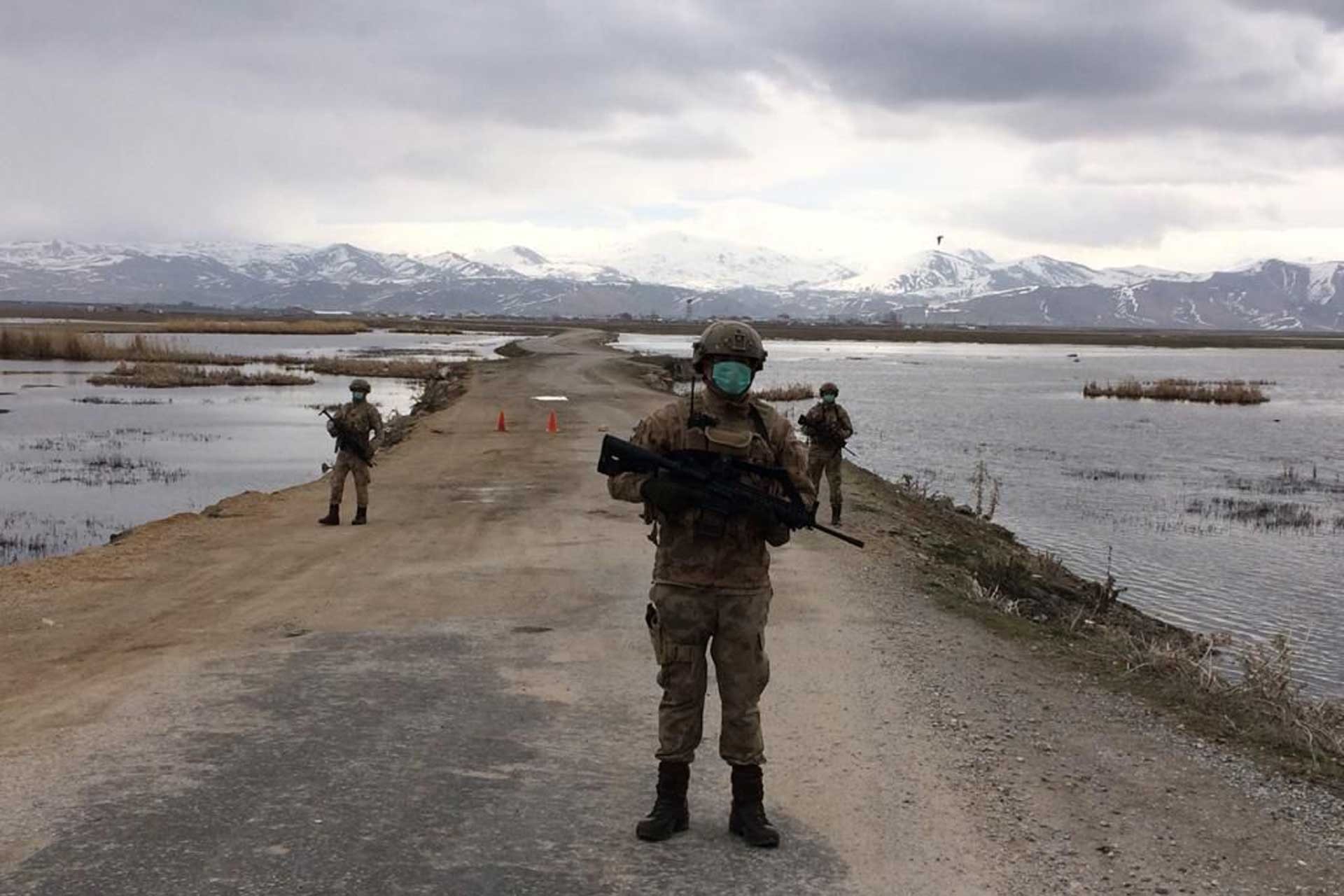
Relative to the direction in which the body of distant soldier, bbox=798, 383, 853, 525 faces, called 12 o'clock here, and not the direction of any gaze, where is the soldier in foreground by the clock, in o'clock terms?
The soldier in foreground is roughly at 12 o'clock from the distant soldier.

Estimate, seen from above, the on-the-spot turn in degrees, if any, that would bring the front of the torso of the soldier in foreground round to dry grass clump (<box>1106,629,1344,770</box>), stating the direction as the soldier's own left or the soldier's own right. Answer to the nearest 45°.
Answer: approximately 135° to the soldier's own left

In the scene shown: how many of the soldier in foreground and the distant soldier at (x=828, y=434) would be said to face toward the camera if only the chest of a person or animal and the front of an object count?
2

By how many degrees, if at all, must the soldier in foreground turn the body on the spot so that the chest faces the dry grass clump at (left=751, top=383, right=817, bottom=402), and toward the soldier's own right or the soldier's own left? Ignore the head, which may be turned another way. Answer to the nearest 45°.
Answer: approximately 180°

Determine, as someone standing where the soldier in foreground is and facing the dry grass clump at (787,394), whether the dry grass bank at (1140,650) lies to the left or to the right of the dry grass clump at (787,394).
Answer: right

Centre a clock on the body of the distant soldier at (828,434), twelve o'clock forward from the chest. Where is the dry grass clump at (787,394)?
The dry grass clump is roughly at 6 o'clock from the distant soldier.

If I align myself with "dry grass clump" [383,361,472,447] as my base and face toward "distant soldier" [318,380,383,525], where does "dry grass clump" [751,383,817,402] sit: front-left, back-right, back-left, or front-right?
back-left

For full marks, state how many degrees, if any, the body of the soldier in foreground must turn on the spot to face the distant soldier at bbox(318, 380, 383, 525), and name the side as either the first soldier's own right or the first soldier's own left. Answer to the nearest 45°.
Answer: approximately 135° to the first soldier's own right

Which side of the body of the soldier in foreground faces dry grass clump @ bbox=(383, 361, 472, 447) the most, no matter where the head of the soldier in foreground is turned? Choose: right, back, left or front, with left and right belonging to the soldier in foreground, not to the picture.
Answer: back

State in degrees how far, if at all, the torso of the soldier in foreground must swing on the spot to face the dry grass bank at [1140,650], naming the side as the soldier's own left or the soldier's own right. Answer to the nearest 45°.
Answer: approximately 135° to the soldier's own left
